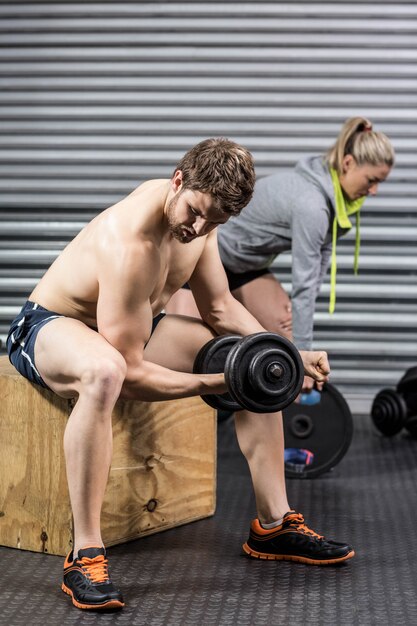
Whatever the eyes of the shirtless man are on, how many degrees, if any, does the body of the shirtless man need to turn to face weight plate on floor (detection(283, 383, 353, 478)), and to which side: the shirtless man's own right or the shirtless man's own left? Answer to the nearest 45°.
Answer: approximately 90° to the shirtless man's own left

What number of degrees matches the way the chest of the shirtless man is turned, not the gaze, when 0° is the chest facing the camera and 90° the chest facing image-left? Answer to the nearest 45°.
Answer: approximately 315°

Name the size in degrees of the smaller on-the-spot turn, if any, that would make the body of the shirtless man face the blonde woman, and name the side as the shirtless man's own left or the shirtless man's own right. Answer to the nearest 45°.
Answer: approximately 90° to the shirtless man's own left
